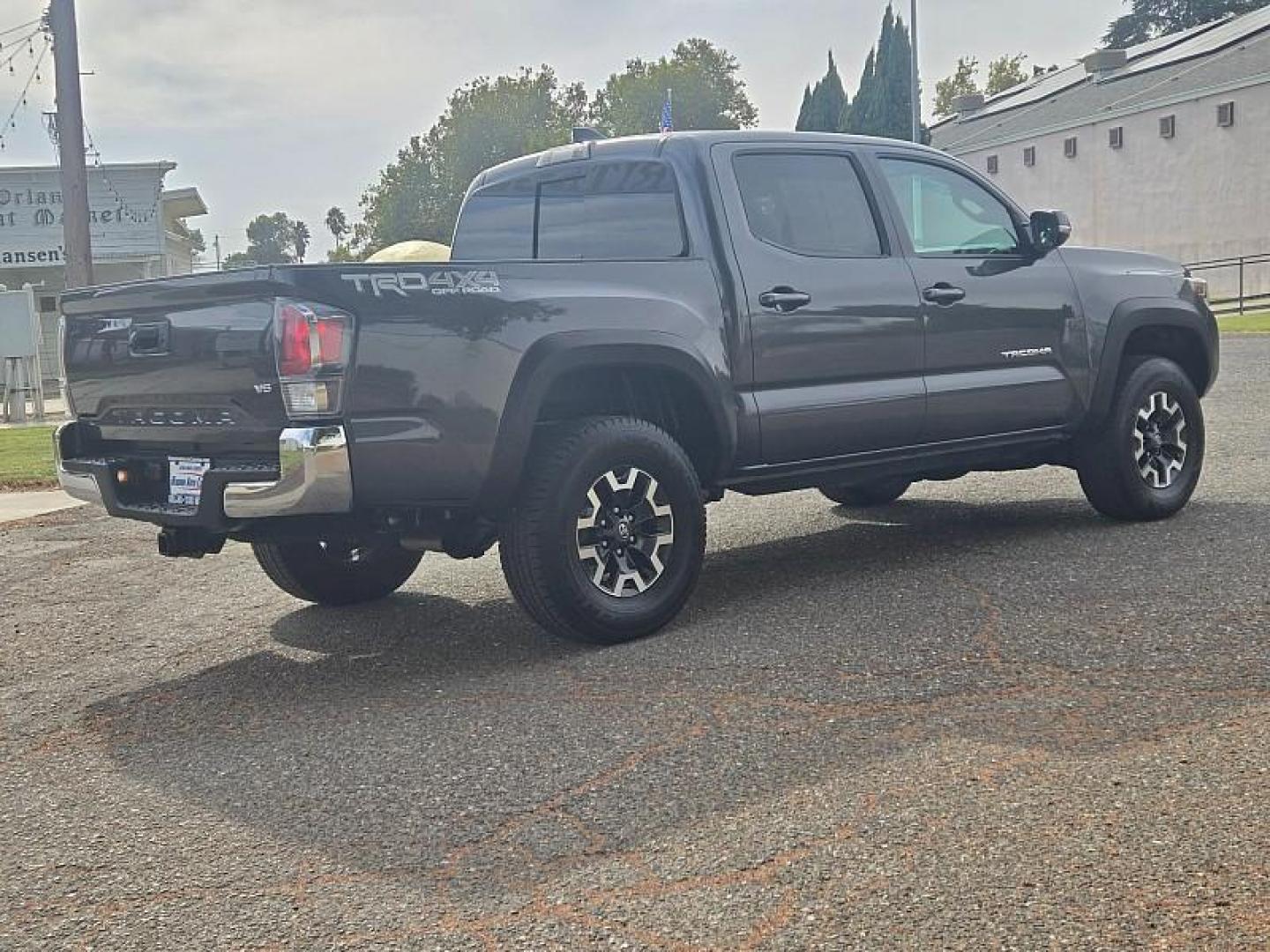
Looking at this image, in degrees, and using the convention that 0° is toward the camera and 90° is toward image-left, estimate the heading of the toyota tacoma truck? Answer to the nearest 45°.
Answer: approximately 225°

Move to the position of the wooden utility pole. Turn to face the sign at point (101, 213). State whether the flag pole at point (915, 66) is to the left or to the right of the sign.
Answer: right

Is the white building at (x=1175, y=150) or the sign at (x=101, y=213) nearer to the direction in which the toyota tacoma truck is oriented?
the white building

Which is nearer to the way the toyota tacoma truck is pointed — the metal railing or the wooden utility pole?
the metal railing

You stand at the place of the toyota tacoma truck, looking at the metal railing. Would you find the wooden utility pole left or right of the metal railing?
left

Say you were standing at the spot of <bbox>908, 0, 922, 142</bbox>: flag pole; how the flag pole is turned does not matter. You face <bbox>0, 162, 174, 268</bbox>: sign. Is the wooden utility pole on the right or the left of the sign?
left

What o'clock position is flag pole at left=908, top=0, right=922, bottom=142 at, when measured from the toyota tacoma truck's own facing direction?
The flag pole is roughly at 11 o'clock from the toyota tacoma truck.

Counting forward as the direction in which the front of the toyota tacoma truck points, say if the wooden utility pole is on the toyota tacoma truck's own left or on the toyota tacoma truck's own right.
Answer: on the toyota tacoma truck's own left

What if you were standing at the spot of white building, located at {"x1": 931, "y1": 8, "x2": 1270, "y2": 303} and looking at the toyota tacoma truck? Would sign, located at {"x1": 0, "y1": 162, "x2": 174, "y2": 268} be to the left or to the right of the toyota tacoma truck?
right
